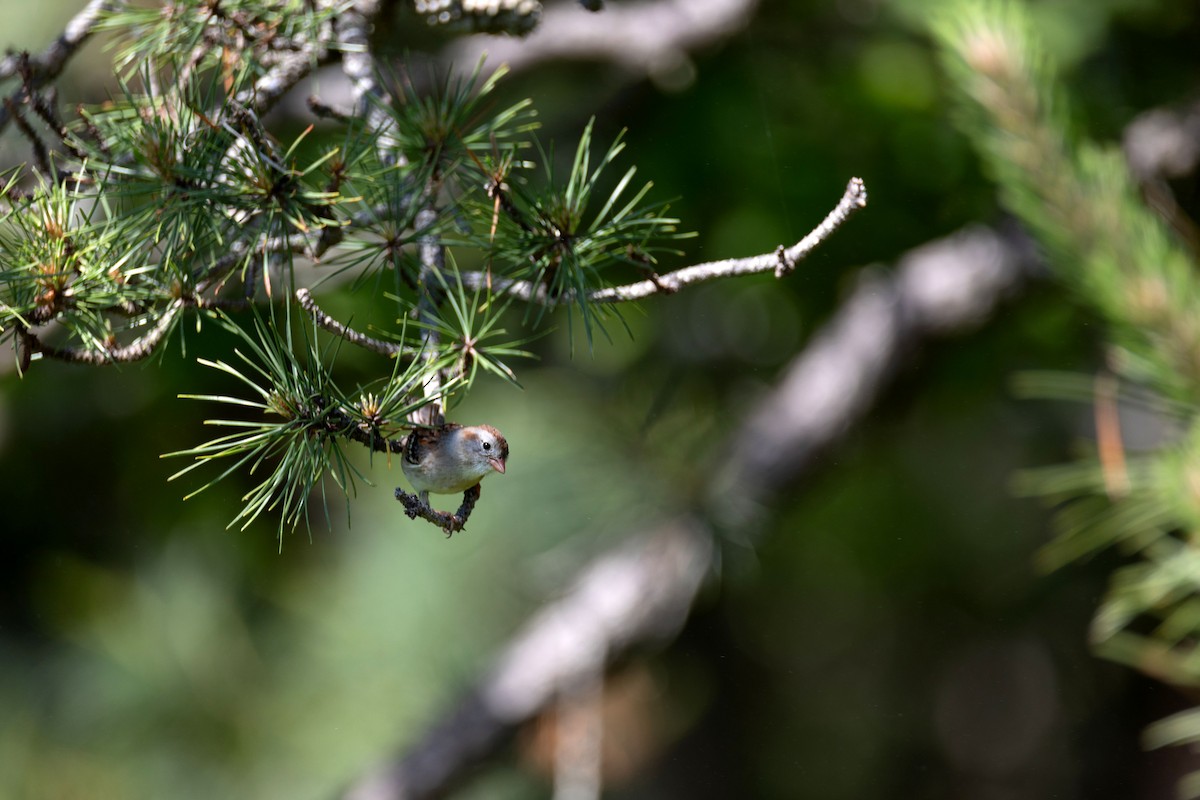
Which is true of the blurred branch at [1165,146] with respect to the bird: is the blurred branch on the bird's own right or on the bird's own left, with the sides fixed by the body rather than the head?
on the bird's own left

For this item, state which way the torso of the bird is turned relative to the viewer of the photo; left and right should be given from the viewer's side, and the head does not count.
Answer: facing the viewer and to the right of the viewer
